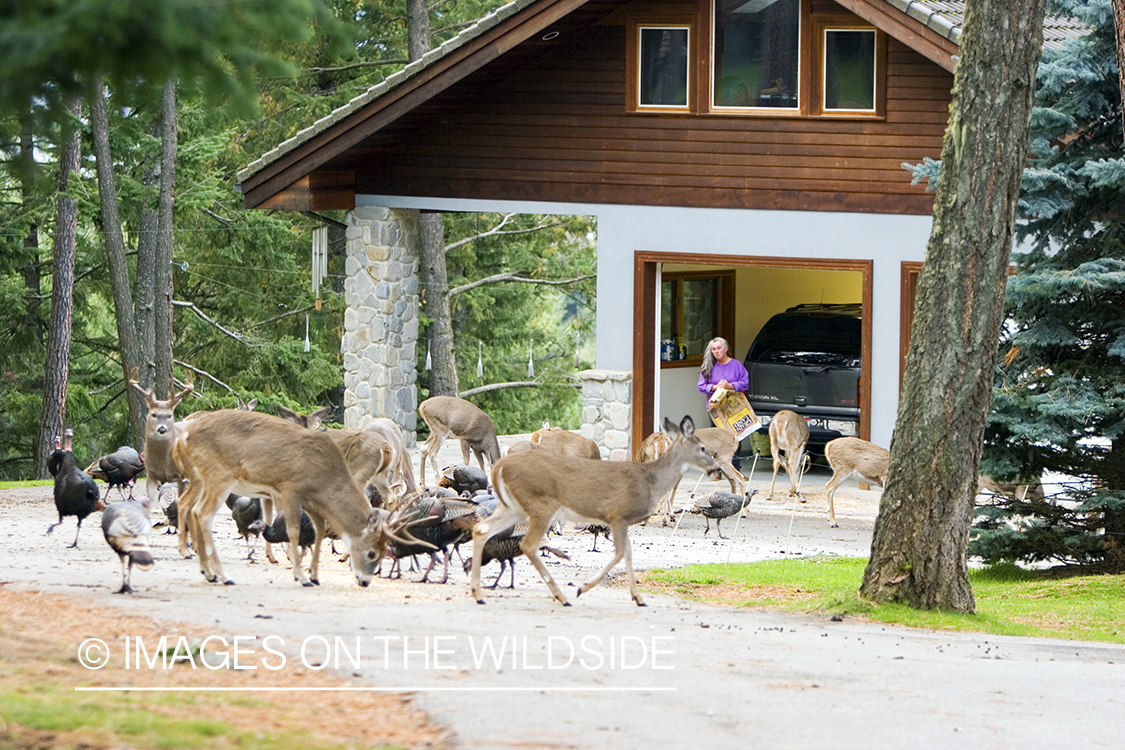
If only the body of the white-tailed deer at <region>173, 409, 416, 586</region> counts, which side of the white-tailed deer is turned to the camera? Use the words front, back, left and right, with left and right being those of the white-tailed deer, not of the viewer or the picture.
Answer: right

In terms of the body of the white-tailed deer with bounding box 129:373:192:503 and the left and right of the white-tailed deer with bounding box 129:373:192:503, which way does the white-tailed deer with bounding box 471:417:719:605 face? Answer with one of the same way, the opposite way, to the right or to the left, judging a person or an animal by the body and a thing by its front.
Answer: to the left

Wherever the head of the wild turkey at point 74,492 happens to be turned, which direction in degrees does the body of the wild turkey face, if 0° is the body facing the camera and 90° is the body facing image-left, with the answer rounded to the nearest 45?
approximately 45°

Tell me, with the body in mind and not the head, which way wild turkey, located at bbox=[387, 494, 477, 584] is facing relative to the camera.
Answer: to the viewer's left

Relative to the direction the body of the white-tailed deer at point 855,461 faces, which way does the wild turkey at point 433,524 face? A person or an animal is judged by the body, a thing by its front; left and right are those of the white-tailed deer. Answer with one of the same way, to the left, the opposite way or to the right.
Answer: the opposite way

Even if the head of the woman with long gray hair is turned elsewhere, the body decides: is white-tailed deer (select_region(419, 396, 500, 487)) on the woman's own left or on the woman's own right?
on the woman's own right

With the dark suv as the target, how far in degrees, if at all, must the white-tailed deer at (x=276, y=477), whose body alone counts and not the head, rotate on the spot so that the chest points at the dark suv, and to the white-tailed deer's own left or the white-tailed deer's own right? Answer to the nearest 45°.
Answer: approximately 45° to the white-tailed deer's own left

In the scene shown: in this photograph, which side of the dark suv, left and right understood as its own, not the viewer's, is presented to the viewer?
back

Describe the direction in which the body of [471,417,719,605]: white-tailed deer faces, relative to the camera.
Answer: to the viewer's right

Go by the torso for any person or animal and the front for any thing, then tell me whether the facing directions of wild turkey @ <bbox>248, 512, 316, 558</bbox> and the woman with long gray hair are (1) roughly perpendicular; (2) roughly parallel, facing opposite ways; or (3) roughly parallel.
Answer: roughly perpendicular

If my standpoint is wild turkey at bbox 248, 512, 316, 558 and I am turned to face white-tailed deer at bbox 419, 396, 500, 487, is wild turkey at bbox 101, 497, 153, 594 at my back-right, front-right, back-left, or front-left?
back-left
